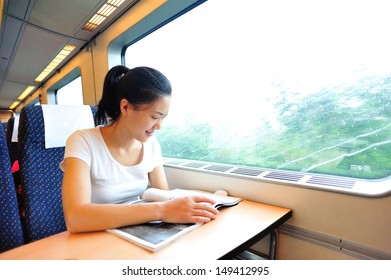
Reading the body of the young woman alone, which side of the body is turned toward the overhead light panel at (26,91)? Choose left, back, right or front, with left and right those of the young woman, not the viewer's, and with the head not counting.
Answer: back

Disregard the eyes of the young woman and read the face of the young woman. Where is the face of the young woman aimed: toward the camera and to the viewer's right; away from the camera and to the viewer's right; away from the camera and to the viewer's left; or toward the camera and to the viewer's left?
toward the camera and to the viewer's right

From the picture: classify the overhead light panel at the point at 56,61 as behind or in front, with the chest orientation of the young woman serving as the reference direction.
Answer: behind

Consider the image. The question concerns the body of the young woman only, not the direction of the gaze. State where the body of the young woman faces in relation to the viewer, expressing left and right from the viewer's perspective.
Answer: facing the viewer and to the right of the viewer

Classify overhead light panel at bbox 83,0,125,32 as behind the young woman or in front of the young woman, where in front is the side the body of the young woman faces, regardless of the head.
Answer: behind

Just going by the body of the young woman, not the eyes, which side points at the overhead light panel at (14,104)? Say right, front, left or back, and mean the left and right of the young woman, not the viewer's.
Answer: back
